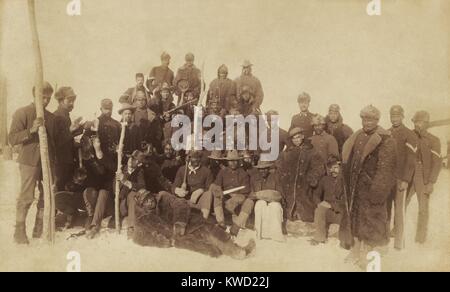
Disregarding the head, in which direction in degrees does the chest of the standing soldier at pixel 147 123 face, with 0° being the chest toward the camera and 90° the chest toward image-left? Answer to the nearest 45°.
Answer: approximately 0°

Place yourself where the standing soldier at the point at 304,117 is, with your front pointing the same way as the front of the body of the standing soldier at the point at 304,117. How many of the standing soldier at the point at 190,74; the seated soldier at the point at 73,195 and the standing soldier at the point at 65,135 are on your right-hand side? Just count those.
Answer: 3

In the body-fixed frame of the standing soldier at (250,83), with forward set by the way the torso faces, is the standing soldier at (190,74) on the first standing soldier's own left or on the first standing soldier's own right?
on the first standing soldier's own right

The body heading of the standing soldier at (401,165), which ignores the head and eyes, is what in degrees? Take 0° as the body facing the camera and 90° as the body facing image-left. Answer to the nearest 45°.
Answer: approximately 45°

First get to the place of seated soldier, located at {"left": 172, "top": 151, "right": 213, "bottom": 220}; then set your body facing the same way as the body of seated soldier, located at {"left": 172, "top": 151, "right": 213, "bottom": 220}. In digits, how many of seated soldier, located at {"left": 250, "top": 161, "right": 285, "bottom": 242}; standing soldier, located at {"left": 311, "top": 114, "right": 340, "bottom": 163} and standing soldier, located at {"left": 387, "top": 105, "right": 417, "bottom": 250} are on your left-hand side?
3

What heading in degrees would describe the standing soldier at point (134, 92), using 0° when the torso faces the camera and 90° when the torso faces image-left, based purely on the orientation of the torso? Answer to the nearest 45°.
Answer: approximately 0°
